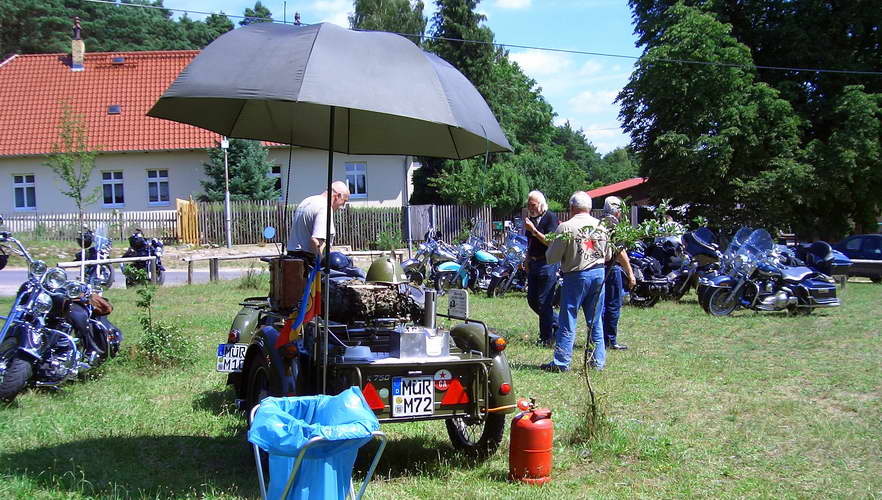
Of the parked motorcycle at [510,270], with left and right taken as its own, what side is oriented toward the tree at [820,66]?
back

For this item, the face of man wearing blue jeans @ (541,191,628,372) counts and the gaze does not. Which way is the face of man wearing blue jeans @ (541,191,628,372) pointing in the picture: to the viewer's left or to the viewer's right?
to the viewer's left

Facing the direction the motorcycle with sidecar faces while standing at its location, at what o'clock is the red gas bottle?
The red gas bottle is roughly at 5 o'clock from the motorcycle with sidecar.

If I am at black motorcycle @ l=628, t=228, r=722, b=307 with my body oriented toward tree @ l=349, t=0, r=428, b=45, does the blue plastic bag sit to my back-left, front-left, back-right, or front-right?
back-left

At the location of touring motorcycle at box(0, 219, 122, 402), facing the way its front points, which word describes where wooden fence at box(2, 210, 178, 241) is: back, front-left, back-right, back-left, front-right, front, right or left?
back-right

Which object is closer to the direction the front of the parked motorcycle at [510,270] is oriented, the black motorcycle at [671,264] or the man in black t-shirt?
the man in black t-shirt

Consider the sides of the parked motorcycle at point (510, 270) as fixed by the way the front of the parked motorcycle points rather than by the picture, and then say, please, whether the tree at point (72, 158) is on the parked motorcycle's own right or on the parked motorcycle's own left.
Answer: on the parked motorcycle's own right

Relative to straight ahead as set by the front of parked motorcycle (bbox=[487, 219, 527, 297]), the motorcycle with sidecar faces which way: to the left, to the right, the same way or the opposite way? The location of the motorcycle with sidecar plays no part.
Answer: to the right

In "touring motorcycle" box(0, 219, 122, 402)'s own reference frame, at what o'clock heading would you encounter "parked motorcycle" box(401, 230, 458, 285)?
The parked motorcycle is roughly at 6 o'clock from the touring motorcycle.

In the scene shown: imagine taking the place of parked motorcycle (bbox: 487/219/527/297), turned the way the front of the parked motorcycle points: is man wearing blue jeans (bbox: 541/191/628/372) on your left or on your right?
on your left

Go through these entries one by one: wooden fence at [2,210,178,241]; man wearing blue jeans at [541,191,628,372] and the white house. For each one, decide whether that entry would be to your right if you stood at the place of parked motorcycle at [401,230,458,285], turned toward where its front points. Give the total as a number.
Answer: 2

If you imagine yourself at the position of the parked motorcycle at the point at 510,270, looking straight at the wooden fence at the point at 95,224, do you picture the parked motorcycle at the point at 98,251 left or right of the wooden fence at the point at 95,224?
left

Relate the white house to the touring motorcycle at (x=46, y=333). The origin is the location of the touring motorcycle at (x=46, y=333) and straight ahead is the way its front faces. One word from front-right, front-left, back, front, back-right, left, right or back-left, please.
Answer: back-right
